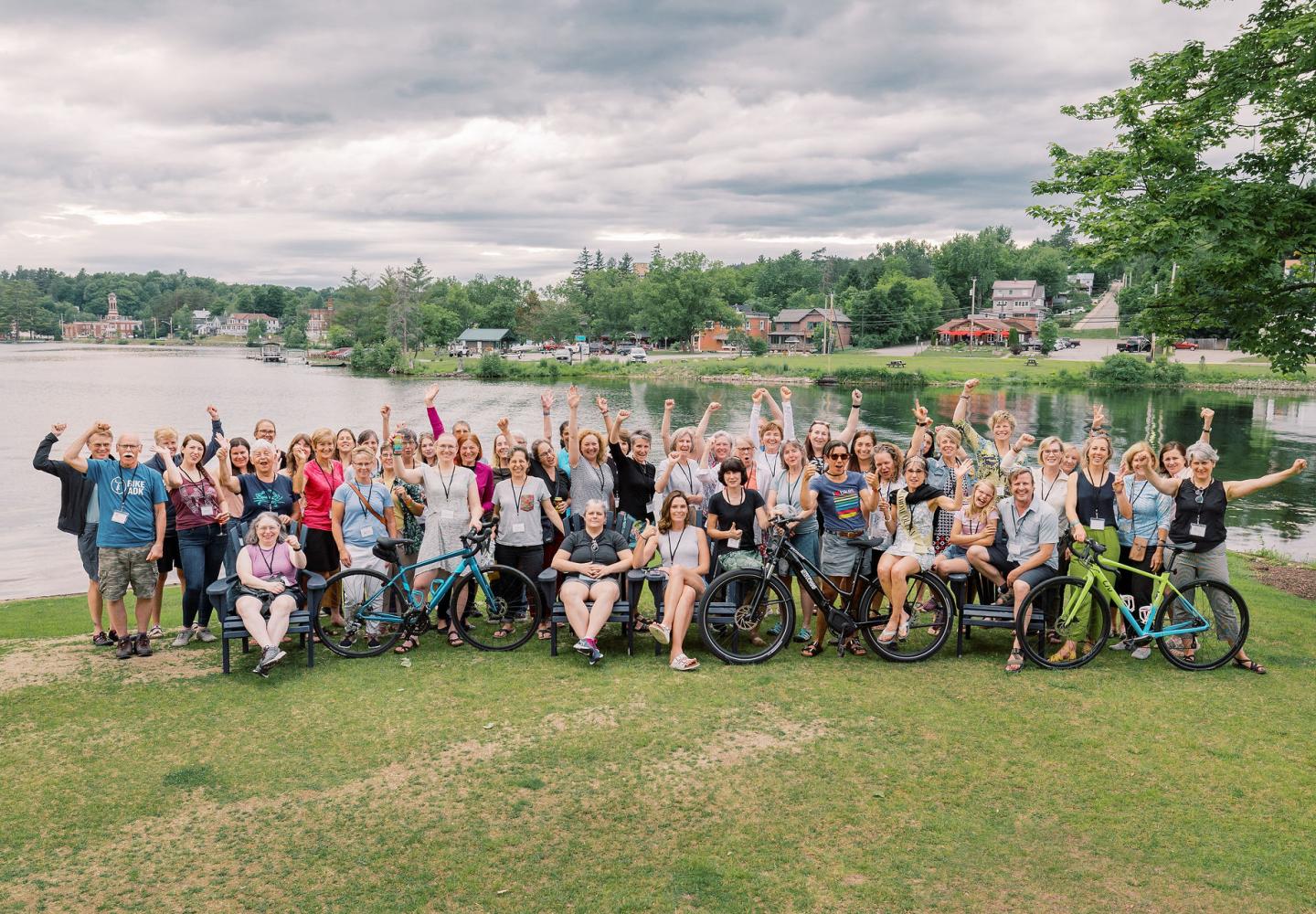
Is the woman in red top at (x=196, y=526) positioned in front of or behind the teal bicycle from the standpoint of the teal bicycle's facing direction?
behind

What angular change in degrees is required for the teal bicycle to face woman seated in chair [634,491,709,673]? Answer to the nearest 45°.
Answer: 0° — it already faces them

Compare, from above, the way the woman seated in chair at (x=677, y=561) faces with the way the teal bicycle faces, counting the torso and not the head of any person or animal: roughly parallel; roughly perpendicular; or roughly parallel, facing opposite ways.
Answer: roughly perpendicular

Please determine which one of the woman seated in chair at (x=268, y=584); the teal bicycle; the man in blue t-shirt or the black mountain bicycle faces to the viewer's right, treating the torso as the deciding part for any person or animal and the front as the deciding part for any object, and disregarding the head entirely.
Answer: the teal bicycle

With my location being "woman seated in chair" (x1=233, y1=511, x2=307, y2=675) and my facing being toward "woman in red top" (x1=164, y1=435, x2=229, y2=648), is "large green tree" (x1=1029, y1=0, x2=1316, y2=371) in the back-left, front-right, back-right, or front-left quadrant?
back-right

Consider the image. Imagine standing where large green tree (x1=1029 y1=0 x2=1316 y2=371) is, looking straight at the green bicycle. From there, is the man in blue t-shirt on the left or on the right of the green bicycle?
right

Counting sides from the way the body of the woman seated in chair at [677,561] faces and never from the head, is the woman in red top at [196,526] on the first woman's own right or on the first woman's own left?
on the first woman's own right

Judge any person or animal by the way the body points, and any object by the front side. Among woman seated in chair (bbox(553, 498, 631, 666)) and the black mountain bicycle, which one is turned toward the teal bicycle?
the black mountain bicycle

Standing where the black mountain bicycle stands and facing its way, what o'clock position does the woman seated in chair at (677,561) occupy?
The woman seated in chair is roughly at 12 o'clock from the black mountain bicycle.

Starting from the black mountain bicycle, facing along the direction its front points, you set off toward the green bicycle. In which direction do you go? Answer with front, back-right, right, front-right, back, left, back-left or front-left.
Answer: back
